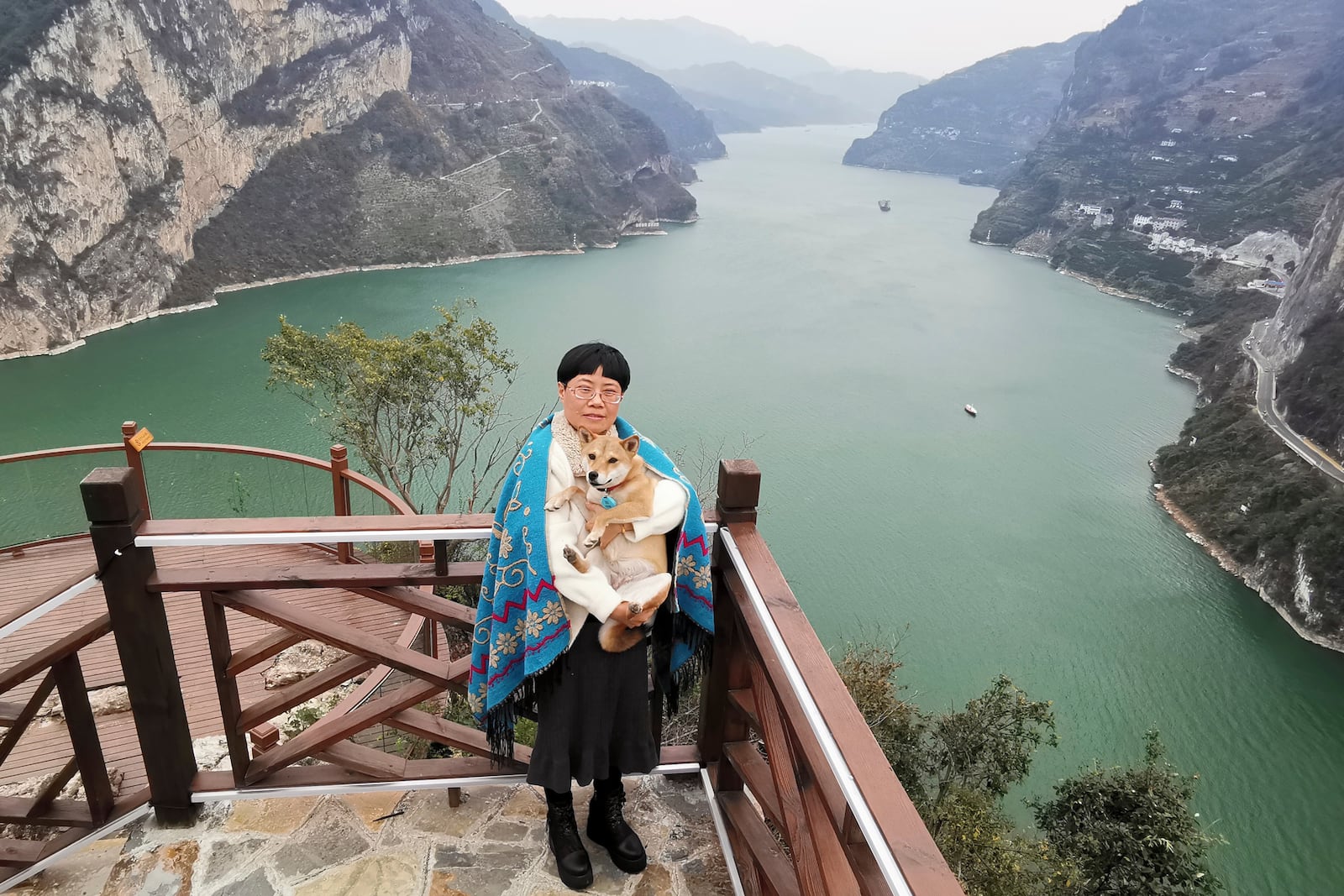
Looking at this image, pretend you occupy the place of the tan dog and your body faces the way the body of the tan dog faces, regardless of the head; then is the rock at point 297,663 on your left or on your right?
on your right

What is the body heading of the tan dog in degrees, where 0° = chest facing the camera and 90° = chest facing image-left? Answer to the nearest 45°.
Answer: approximately 45°

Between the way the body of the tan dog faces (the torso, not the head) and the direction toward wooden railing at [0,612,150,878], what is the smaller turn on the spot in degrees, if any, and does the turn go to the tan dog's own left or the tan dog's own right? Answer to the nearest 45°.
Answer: approximately 45° to the tan dog's own right

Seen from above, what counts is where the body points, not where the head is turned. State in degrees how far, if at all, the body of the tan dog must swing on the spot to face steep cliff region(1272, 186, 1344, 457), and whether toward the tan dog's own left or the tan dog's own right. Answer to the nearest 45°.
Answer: approximately 180°

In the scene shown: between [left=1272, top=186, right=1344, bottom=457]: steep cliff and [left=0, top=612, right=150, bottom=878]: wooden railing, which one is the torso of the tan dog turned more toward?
the wooden railing

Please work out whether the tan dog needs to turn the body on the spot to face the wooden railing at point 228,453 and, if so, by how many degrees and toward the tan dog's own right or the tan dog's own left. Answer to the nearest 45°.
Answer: approximately 90° to the tan dog's own right
